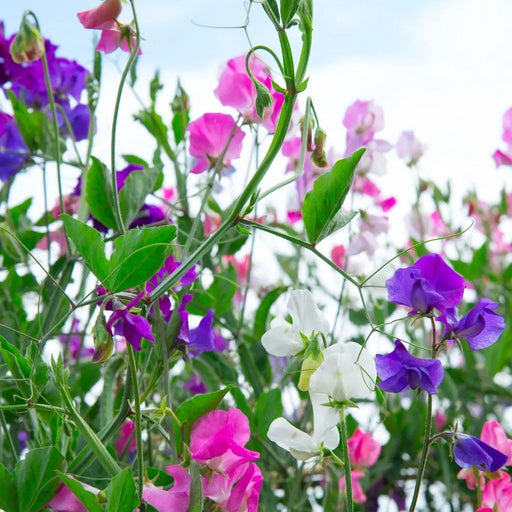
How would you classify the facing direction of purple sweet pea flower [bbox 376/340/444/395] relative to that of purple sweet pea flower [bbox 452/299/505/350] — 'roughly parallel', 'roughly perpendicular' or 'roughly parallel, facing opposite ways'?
roughly perpendicular

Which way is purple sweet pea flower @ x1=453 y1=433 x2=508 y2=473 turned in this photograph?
to the viewer's right

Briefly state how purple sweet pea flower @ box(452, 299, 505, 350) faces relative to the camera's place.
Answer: facing to the right of the viewer

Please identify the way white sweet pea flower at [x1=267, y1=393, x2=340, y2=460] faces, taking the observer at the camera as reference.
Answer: facing to the left of the viewer

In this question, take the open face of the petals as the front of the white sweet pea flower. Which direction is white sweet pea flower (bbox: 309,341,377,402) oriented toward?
toward the camera

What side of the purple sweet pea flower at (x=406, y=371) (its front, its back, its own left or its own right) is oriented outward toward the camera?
front
